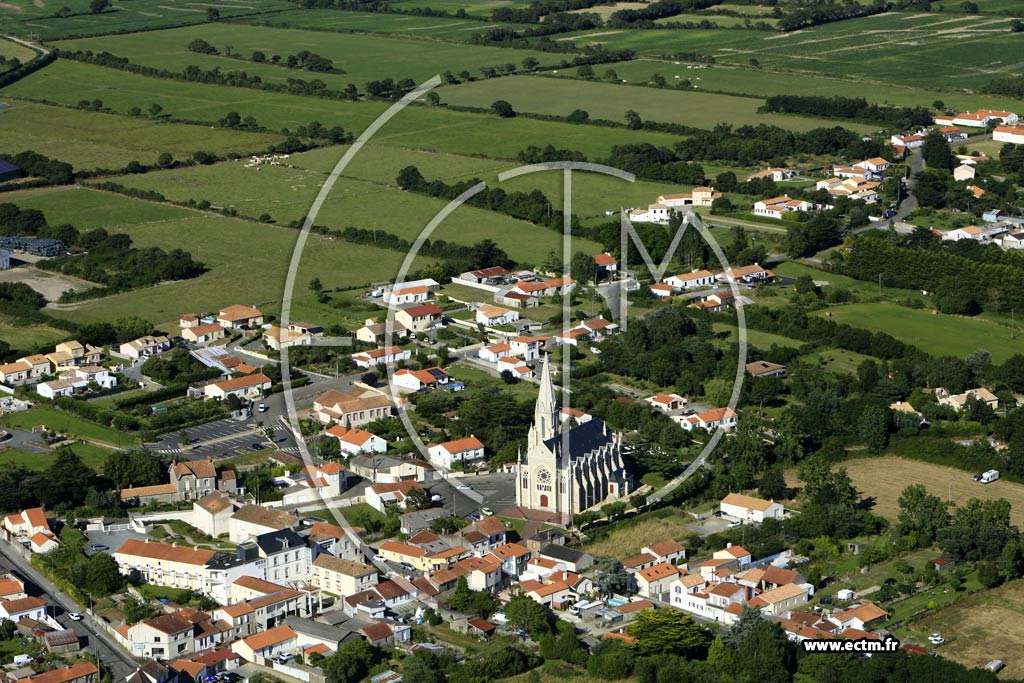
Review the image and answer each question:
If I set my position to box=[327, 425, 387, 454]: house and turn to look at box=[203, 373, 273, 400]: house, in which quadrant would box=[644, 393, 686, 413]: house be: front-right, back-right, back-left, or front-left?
back-right

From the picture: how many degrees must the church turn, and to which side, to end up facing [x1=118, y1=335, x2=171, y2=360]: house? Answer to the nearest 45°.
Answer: approximately 90° to its right

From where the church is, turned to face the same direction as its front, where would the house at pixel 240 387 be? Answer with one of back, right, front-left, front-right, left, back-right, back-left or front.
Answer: right

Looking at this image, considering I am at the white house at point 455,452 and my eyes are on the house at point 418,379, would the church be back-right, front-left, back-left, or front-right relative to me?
back-right

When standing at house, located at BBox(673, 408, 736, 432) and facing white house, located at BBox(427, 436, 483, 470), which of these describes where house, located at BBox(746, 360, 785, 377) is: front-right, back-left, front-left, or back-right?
back-right

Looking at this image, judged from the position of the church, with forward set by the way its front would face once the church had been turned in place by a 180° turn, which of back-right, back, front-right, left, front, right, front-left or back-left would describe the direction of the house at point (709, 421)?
front

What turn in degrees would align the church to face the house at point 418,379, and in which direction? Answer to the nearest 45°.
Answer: approximately 90° to its right

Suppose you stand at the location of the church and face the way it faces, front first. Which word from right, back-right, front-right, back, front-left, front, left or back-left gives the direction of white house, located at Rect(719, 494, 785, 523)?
back-left

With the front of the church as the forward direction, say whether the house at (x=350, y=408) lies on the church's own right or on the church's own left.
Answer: on the church's own right

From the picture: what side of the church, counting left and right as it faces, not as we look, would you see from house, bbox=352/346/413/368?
right

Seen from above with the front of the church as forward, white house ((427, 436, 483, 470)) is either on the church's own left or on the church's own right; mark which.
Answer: on the church's own right

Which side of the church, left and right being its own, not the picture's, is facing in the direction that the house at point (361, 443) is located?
right

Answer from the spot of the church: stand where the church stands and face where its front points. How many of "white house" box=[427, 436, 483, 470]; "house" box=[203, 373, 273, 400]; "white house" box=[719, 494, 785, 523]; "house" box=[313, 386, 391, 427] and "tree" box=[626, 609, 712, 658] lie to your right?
3

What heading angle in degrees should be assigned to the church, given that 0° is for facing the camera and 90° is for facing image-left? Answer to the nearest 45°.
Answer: approximately 45°
